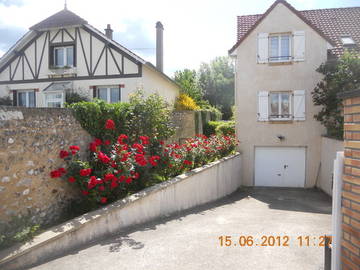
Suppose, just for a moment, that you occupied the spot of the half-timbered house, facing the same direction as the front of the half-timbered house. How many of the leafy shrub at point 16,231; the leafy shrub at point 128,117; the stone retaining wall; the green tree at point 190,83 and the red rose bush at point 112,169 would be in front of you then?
4

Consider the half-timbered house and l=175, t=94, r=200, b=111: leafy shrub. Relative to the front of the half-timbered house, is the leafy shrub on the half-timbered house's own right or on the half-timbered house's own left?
on the half-timbered house's own left

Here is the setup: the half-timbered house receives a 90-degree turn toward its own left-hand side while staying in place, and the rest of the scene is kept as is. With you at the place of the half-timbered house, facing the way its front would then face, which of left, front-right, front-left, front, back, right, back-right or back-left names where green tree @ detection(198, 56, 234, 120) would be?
front-left

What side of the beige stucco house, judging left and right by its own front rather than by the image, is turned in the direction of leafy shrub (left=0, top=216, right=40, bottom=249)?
front

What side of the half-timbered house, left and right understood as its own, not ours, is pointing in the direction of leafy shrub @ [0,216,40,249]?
front

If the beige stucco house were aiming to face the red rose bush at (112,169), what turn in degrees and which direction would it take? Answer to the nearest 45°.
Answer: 0° — it already faces it

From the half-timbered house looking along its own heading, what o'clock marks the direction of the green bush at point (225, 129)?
The green bush is roughly at 10 o'clock from the half-timbered house.

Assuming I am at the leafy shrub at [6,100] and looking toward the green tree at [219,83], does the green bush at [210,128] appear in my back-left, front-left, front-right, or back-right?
front-right

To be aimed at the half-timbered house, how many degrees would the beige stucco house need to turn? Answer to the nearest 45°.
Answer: approximately 90° to its right

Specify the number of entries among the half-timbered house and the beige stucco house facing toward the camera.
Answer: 2

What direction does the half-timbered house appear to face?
toward the camera

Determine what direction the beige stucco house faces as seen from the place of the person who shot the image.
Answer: facing the viewer

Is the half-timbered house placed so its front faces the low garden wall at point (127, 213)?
yes
